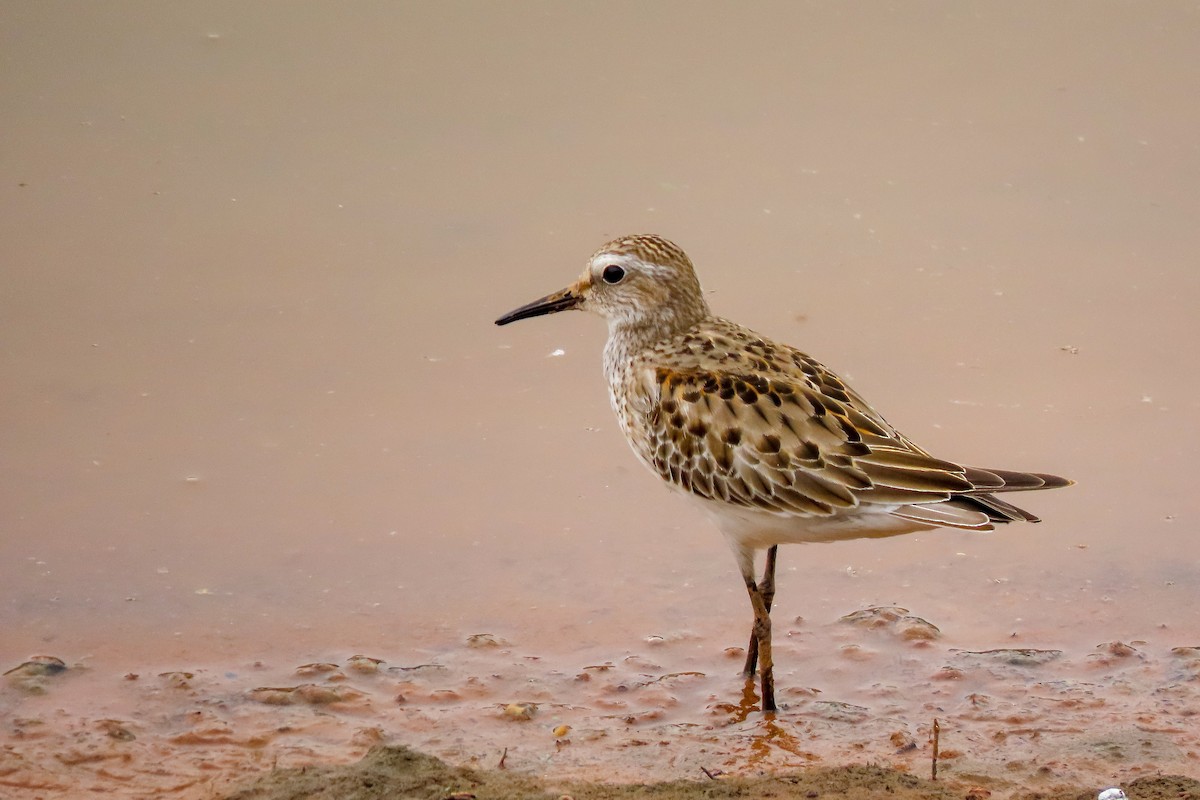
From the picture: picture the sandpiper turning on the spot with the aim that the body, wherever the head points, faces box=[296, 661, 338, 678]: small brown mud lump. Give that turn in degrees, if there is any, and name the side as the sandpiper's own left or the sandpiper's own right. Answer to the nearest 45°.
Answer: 0° — it already faces it

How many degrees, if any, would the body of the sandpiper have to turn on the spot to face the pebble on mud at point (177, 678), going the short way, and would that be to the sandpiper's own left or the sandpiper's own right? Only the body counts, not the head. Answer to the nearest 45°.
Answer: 0° — it already faces it

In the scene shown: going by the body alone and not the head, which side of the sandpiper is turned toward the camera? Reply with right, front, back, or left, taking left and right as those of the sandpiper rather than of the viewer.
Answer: left

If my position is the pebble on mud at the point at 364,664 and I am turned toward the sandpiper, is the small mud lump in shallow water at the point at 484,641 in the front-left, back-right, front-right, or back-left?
front-left

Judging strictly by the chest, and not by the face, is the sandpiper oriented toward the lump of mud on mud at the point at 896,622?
no

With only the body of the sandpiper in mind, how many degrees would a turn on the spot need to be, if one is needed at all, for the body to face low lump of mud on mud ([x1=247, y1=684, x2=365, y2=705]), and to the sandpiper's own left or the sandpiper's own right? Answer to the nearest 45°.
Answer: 0° — it already faces it

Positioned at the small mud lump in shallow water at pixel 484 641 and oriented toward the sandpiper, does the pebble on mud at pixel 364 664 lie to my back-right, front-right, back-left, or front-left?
back-right

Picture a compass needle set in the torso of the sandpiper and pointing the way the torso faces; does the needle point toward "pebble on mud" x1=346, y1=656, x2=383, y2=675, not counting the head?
yes

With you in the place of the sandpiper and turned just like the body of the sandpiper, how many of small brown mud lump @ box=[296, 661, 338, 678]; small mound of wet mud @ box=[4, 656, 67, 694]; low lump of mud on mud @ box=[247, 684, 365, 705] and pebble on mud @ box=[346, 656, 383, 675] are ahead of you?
4

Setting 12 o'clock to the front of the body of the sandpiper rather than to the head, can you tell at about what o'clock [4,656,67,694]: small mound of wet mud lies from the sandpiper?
The small mound of wet mud is roughly at 12 o'clock from the sandpiper.

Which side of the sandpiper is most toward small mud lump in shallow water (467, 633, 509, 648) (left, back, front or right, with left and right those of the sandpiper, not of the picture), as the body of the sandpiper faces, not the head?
front
